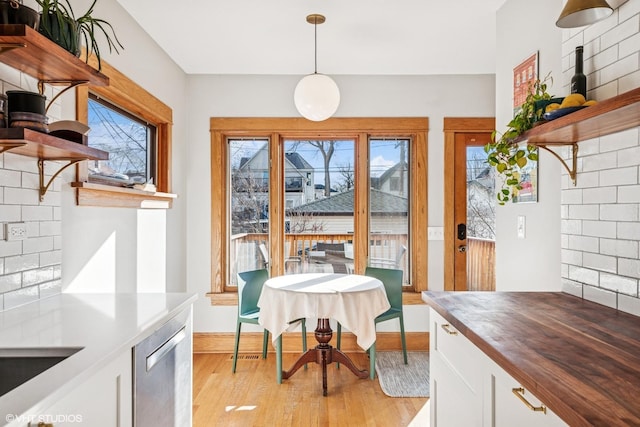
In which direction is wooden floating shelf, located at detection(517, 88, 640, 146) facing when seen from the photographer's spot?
facing to the left of the viewer

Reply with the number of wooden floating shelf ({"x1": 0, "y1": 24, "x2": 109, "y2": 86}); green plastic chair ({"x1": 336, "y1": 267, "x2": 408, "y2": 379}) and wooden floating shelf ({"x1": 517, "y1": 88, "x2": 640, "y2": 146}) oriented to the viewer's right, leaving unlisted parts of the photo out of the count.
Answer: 1

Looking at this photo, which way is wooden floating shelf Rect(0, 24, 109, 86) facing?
to the viewer's right

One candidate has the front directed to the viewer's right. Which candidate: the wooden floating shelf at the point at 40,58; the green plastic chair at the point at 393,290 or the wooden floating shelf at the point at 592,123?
the wooden floating shelf at the point at 40,58

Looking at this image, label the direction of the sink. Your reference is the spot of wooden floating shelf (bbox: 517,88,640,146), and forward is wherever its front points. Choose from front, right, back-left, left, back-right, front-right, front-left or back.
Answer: front-left

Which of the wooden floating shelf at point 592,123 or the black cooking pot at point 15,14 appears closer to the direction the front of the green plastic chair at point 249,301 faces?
the wooden floating shelf

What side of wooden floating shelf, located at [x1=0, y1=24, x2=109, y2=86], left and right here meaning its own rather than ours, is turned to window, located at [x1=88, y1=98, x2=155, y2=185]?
left

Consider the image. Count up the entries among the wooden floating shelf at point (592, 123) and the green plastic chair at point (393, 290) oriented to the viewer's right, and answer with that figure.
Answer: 0

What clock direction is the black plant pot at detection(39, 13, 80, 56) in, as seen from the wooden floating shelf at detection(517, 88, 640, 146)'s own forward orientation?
The black plant pot is roughly at 11 o'clock from the wooden floating shelf.

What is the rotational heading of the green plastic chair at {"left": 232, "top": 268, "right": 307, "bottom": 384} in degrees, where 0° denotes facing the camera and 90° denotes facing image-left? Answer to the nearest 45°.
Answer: approximately 315°
